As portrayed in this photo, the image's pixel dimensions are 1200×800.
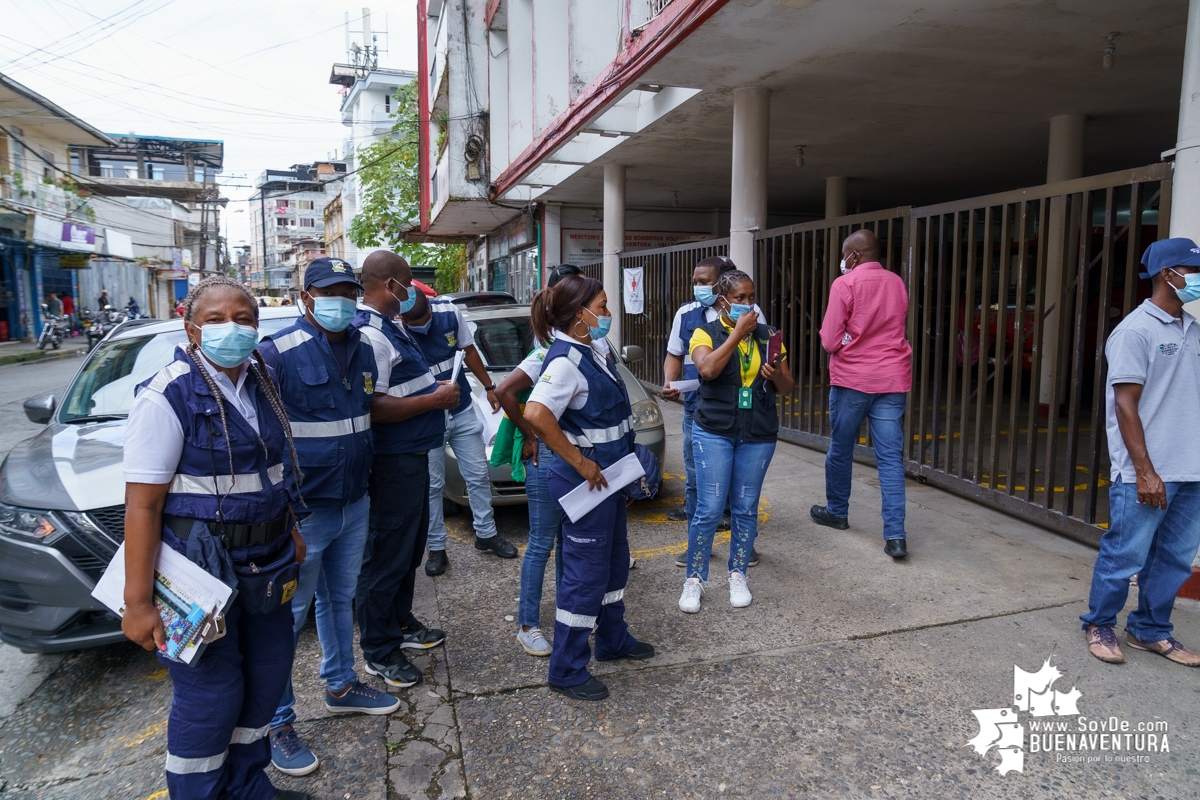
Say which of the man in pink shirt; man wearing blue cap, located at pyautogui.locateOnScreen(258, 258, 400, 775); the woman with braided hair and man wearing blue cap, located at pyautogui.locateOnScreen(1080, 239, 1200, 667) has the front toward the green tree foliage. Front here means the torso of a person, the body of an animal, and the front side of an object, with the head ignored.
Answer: the man in pink shirt

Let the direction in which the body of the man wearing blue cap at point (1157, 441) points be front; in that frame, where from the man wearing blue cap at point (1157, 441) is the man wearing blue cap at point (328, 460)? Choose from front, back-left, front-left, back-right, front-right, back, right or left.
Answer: right

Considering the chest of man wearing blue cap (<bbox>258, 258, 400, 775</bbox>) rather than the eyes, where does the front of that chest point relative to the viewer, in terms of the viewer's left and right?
facing the viewer and to the right of the viewer

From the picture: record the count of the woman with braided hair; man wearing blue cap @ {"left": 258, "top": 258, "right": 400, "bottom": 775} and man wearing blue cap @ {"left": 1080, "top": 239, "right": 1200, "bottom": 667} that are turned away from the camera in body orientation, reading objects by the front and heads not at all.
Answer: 0

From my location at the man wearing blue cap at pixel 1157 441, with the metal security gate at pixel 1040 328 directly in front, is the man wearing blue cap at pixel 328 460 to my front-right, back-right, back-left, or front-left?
back-left

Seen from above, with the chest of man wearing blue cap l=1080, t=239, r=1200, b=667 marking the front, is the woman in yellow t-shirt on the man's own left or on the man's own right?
on the man's own right

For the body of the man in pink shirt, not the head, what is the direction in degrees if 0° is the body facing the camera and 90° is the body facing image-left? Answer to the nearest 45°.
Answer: approximately 135°

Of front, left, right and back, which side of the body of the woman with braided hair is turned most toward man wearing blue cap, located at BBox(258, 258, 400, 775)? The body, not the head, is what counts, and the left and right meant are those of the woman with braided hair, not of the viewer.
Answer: left

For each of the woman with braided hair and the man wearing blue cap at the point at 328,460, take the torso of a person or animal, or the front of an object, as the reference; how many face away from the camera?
0

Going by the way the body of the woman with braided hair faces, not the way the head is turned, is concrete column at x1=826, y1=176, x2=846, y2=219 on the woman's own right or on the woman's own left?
on the woman's own left

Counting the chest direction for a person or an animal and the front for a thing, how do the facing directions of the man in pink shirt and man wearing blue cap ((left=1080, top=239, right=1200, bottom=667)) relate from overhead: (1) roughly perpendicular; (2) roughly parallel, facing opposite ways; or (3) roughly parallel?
roughly parallel, facing opposite ways

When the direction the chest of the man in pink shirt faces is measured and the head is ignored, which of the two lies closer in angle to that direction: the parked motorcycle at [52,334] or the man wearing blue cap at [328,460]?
the parked motorcycle

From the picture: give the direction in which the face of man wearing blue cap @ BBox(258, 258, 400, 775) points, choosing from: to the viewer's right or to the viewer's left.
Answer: to the viewer's right

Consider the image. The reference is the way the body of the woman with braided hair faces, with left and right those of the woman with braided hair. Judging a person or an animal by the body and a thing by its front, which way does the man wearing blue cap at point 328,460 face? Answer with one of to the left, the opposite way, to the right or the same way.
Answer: the same way

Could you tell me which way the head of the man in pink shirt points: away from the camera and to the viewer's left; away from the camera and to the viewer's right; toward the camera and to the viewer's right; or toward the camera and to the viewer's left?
away from the camera and to the viewer's left

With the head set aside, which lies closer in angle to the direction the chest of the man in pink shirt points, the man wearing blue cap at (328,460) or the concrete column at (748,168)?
the concrete column
